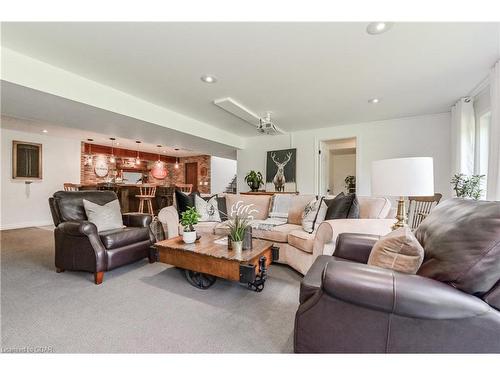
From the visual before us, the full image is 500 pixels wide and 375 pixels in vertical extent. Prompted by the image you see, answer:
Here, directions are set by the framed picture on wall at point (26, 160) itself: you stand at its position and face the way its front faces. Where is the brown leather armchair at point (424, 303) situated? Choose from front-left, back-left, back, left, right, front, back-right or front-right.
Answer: front

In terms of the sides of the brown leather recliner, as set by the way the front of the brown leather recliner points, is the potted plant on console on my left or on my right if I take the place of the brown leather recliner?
on my left

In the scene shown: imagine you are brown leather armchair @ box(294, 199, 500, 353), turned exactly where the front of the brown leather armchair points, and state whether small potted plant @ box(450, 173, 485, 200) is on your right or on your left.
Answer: on your right

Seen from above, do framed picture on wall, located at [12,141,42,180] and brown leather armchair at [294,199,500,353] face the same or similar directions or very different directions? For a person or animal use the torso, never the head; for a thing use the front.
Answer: very different directions

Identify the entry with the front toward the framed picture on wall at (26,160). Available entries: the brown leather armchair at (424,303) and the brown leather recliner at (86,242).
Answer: the brown leather armchair

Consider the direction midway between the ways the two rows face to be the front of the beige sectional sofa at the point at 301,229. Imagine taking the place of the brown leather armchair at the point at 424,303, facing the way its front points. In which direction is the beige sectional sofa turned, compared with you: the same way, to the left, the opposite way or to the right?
to the left

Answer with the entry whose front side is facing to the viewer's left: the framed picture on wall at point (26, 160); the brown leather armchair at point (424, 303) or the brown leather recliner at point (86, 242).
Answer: the brown leather armchair

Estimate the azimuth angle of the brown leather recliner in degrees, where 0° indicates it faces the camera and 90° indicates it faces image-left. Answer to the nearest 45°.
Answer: approximately 315°

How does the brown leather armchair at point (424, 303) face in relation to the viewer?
to the viewer's left
